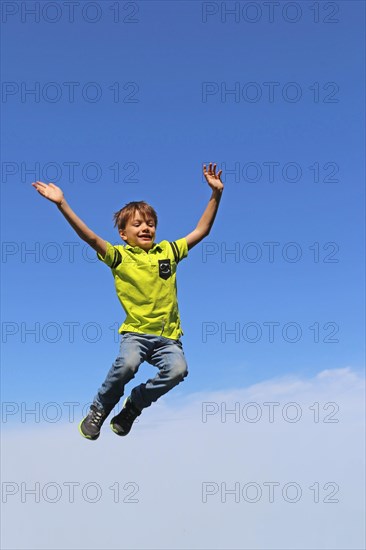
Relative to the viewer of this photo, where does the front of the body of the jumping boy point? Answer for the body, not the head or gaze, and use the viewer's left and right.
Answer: facing the viewer and to the right of the viewer
